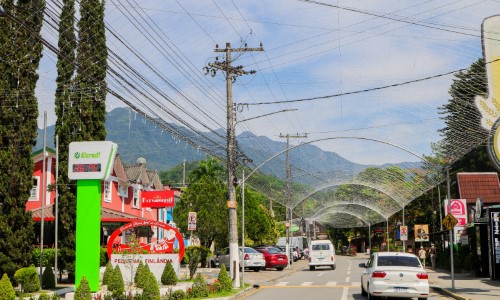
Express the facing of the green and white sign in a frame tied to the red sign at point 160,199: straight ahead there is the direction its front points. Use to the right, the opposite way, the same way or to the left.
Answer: the same way

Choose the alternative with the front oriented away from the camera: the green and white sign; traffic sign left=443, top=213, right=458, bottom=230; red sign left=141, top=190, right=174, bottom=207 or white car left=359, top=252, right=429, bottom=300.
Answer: the white car

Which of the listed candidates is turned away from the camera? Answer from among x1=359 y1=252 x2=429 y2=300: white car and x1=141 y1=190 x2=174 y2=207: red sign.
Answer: the white car

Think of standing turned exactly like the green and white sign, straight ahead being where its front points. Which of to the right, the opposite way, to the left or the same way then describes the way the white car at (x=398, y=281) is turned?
the opposite way

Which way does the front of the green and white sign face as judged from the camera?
facing the viewer

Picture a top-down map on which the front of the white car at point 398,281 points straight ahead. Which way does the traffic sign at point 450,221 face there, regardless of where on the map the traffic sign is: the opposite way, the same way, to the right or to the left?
the opposite way

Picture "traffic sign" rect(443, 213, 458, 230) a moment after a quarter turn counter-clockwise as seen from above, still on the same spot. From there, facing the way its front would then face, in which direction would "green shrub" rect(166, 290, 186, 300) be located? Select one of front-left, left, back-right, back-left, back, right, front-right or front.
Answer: back-right

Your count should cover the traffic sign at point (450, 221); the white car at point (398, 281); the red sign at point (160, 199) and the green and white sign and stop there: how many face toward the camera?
3

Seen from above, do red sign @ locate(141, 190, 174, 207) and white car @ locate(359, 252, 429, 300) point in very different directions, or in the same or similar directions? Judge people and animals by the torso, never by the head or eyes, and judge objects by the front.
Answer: very different directions

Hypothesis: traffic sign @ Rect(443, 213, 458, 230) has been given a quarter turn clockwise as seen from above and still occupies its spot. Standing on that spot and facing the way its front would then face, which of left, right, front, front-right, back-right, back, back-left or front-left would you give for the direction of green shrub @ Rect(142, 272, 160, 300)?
front-left

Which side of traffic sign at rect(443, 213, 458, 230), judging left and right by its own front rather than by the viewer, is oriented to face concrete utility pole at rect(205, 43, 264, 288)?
right

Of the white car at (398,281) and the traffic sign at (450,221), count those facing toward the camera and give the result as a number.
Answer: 1

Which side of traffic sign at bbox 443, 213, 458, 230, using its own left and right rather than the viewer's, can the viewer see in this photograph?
front

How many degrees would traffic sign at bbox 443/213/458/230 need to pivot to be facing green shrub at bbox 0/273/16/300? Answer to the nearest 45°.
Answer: approximately 45° to its right

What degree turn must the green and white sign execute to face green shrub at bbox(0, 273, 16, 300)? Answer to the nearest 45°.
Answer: approximately 45° to its right

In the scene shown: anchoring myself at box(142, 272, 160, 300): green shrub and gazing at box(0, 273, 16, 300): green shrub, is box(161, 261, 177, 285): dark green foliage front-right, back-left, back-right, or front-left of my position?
back-right

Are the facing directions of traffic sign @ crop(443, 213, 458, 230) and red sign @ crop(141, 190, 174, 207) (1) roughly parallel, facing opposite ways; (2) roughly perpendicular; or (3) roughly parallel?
roughly parallel

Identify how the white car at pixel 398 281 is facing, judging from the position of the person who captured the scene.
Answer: facing away from the viewer

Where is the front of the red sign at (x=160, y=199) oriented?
toward the camera
